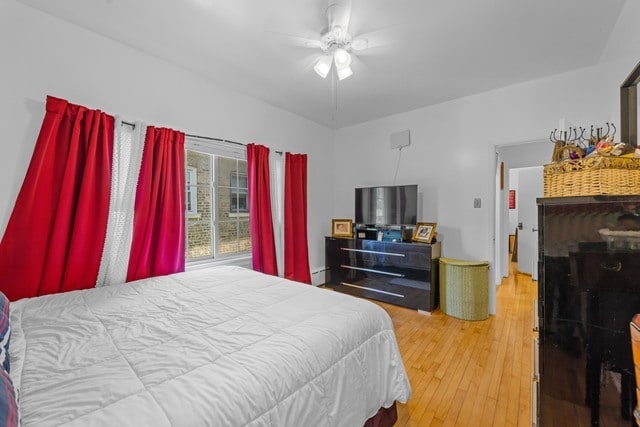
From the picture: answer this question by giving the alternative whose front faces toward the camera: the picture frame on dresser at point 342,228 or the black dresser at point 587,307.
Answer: the picture frame on dresser

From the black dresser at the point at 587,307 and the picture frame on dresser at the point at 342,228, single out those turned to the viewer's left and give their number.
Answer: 1

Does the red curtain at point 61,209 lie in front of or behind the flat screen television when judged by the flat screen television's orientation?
in front

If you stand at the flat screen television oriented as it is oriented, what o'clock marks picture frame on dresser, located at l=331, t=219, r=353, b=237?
The picture frame on dresser is roughly at 2 o'clock from the flat screen television.

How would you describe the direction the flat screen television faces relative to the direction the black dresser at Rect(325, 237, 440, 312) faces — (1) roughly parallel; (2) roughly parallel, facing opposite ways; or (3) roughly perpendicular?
roughly parallel

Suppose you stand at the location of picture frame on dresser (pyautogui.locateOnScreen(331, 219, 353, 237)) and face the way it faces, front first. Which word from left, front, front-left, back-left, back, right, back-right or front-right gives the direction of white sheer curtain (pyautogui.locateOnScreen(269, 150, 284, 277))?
front-right

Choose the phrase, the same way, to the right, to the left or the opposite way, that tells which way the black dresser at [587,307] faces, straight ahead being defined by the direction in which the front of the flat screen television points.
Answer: to the right

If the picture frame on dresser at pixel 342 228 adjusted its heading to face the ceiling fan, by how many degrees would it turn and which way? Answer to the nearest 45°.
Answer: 0° — it already faces it

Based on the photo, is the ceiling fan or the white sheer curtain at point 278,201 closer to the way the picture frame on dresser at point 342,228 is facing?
the ceiling fan

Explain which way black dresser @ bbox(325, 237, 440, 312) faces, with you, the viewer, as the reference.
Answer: facing the viewer and to the left of the viewer

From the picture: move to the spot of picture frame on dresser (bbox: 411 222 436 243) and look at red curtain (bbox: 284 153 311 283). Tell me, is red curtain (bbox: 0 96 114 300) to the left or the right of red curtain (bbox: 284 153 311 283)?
left

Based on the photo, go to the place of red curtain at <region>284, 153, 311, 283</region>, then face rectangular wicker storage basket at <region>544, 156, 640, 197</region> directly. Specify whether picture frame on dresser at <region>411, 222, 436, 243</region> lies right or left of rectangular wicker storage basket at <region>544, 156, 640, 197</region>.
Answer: left

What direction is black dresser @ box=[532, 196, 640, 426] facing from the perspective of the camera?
to the viewer's left

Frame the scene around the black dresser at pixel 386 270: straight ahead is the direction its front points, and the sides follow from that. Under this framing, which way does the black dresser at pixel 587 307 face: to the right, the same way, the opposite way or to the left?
to the right

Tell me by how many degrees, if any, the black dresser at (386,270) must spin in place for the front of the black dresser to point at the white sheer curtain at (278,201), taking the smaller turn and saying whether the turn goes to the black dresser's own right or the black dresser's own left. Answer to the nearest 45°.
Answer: approximately 45° to the black dresser's own right

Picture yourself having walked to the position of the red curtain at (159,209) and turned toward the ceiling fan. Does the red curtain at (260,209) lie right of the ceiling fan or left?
left

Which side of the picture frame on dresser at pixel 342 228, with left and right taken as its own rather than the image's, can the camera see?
front

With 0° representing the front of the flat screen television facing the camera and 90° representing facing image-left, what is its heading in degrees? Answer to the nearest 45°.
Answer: approximately 45°

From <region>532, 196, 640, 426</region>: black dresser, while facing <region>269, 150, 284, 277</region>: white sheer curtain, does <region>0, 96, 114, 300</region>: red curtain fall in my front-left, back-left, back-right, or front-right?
front-left
